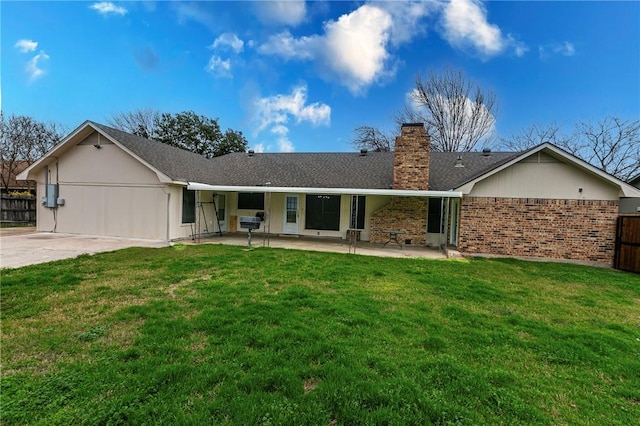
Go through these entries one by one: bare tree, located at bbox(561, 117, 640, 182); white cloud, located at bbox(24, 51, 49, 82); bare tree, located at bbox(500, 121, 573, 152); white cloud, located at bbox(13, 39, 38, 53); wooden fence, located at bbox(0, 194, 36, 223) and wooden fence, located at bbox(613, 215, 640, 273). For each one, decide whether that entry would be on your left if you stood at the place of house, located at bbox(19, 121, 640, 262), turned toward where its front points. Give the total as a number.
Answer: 3

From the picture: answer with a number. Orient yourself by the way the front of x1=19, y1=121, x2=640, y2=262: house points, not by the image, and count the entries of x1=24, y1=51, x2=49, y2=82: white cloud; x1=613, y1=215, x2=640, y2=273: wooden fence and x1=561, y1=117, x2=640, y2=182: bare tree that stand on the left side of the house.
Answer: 1

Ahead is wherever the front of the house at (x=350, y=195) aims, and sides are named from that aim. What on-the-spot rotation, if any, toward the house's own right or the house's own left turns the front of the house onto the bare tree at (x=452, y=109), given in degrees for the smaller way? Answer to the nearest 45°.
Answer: approximately 45° to the house's own right

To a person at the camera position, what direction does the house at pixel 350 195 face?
facing away from the viewer

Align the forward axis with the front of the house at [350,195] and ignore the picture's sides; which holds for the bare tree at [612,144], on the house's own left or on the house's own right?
on the house's own right

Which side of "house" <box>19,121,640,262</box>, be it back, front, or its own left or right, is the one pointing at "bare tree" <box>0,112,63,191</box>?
left
